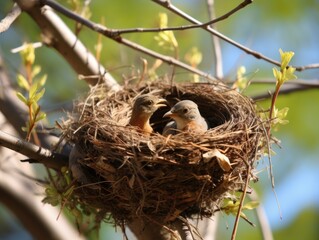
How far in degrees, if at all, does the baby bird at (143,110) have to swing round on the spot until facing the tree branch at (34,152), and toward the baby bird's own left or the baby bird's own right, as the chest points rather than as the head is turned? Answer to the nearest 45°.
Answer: approximately 135° to the baby bird's own right

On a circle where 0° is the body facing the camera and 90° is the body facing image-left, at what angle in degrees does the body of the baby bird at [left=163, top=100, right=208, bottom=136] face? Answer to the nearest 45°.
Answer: approximately 90°

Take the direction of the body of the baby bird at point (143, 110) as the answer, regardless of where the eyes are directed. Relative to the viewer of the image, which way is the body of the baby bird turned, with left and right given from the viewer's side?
facing to the right of the viewer

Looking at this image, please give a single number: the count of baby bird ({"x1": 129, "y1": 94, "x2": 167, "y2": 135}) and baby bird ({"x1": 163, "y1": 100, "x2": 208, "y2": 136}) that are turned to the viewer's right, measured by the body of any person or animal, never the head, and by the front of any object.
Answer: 1
